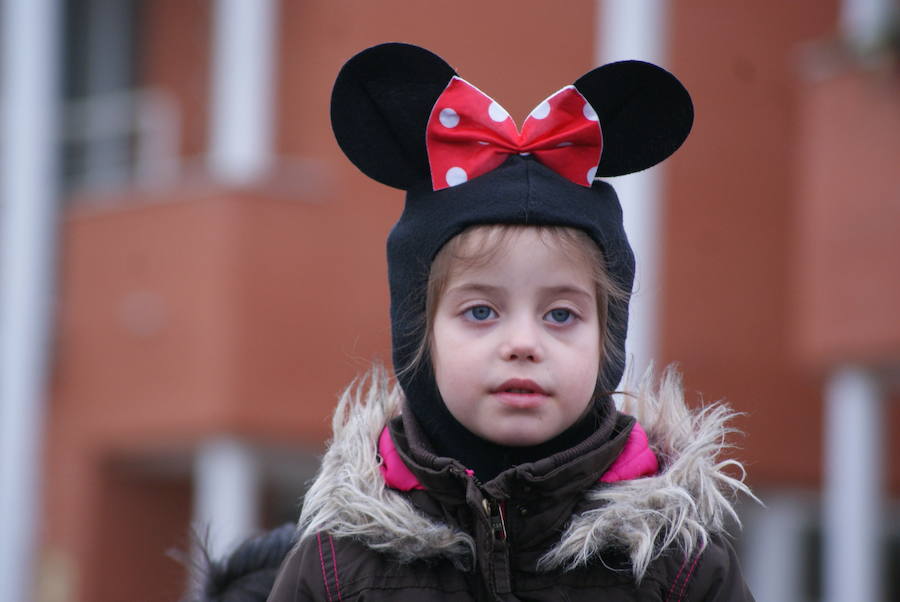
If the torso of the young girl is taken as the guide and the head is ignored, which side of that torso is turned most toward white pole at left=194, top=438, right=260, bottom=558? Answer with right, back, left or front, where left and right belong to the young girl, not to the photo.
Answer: back

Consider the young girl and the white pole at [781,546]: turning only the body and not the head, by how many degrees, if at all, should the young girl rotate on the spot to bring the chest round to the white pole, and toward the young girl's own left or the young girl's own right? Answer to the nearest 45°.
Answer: approximately 180°

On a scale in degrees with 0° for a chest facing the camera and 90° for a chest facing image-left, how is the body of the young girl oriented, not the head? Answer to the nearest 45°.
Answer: approximately 0°

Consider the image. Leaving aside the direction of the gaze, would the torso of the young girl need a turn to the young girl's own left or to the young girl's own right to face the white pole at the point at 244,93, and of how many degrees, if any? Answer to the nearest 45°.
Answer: approximately 180°
